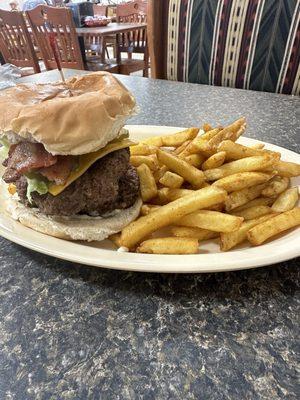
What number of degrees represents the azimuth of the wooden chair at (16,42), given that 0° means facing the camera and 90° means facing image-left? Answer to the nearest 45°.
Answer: approximately 225°

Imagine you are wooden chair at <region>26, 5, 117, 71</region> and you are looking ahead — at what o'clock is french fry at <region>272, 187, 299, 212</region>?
The french fry is roughly at 4 o'clock from the wooden chair.

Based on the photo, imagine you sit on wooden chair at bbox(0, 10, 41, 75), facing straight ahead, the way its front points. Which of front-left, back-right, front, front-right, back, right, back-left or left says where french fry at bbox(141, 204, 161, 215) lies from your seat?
back-right

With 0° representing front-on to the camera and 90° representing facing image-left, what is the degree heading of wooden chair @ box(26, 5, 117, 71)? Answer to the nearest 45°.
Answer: approximately 225°

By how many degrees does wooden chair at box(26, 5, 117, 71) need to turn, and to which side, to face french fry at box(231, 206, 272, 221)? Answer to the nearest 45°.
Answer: approximately 135° to its right
